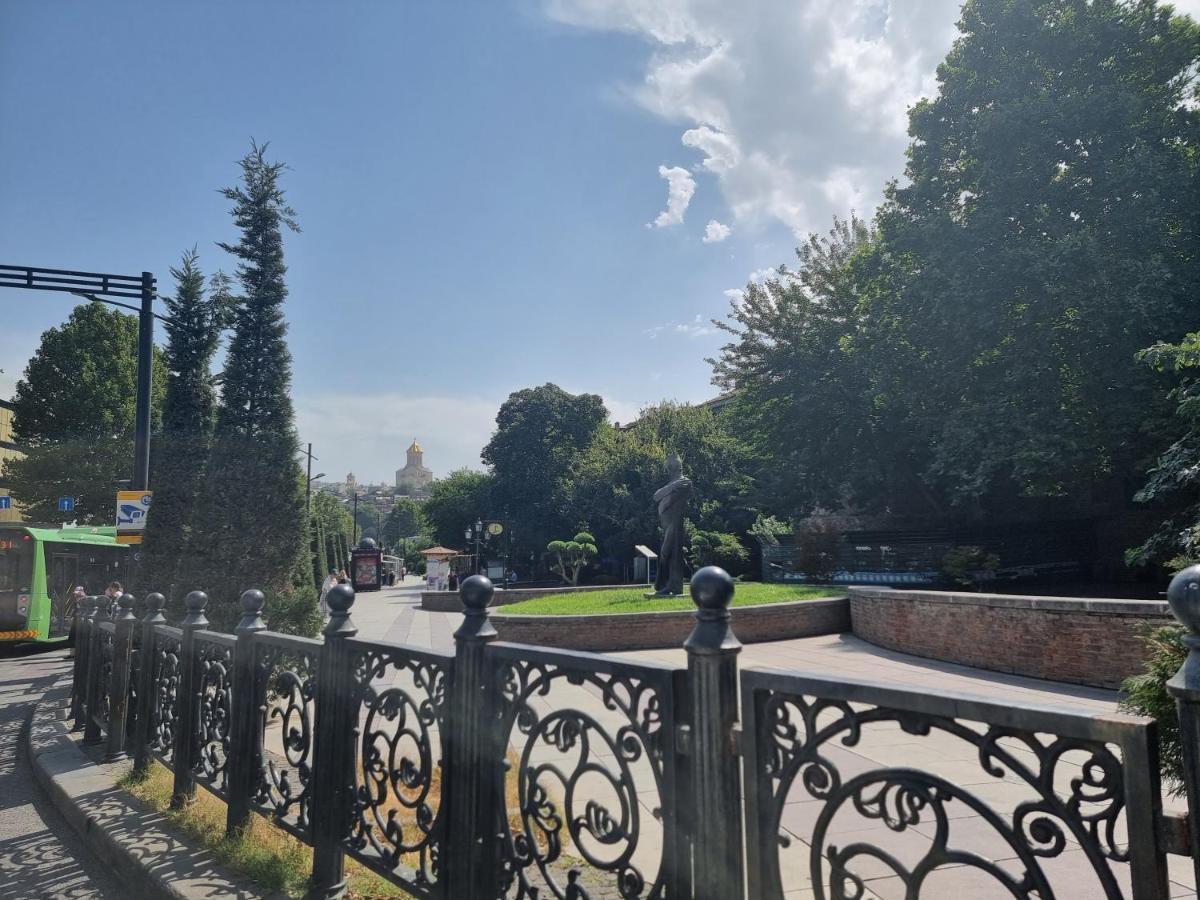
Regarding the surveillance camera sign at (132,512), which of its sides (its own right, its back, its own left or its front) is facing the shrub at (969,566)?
left

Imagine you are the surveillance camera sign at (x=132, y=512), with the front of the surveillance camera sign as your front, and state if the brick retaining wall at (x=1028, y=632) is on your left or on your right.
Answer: on your left

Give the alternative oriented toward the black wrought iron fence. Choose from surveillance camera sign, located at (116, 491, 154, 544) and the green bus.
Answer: the surveillance camera sign

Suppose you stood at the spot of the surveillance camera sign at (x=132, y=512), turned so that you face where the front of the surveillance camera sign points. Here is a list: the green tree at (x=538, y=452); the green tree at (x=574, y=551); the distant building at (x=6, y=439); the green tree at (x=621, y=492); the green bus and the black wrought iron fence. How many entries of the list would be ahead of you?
1

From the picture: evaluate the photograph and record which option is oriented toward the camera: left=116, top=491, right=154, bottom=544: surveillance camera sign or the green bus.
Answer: the surveillance camera sign

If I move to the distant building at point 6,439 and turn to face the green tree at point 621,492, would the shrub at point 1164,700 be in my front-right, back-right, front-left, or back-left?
front-right

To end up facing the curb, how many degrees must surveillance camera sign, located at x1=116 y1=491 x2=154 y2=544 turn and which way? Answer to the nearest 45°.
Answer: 0° — it already faces it

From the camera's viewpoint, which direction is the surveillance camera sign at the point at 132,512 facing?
toward the camera
